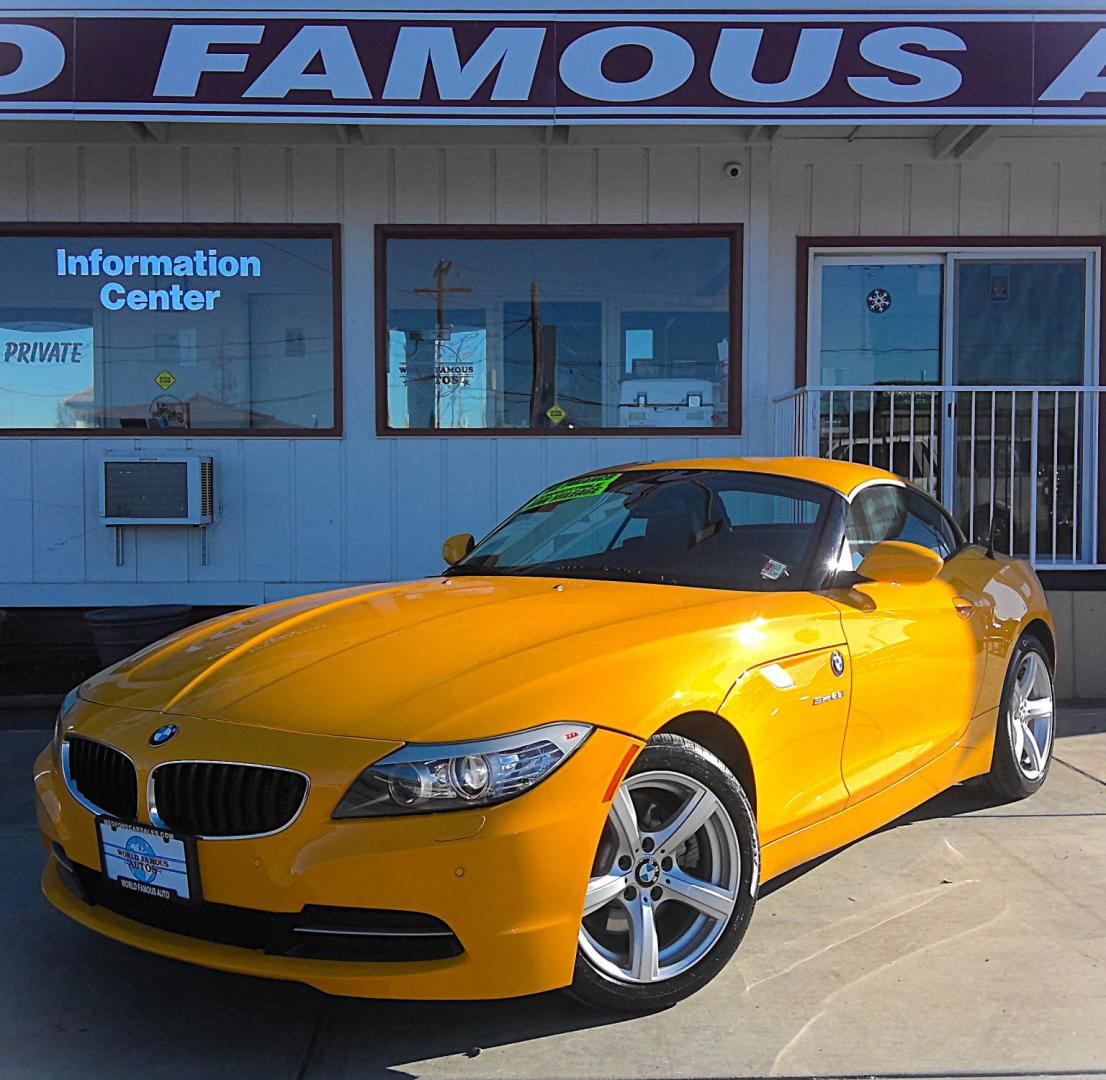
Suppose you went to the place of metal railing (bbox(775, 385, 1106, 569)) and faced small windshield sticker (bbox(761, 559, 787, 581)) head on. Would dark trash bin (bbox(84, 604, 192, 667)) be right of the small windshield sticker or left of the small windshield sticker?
right

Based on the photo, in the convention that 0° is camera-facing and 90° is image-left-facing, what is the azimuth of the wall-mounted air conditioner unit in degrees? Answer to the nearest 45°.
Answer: approximately 0°

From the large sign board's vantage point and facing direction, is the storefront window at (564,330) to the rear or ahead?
to the rear

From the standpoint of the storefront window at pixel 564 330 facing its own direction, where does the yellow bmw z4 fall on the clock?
The yellow bmw z4 is roughly at 12 o'clock from the storefront window.

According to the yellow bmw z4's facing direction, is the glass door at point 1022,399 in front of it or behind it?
behind

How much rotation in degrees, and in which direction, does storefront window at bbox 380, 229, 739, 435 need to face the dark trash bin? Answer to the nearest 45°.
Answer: approximately 45° to its right

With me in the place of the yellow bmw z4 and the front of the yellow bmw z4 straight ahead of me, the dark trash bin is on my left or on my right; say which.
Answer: on my right

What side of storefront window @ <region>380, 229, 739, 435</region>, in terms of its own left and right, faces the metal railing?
left

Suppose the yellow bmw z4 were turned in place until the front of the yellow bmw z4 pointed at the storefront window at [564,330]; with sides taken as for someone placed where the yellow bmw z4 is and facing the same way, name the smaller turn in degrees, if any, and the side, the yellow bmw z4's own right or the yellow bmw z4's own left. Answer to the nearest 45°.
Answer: approximately 135° to the yellow bmw z4's own right

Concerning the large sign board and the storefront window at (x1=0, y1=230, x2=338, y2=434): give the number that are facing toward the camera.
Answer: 2

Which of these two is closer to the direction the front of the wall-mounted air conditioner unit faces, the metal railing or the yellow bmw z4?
the yellow bmw z4

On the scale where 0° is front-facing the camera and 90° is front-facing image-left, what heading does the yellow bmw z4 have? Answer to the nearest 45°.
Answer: approximately 45°

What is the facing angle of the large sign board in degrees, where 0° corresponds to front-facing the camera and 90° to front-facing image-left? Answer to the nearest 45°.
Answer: approximately 0°
